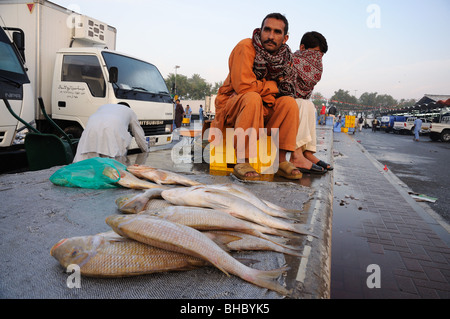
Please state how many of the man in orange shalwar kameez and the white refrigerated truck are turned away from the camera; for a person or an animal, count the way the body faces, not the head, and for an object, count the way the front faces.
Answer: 0

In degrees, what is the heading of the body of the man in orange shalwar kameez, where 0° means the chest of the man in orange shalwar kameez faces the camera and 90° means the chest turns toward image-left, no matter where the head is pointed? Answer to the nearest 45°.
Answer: approximately 315°

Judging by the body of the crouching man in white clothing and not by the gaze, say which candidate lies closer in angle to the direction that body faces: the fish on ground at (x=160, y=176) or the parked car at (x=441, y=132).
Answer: the parked car

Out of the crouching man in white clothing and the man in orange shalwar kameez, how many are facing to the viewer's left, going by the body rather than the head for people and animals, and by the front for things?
0

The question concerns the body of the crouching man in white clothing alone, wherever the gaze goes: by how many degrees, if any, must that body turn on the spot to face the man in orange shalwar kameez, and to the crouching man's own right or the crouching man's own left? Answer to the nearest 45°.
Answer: approximately 90° to the crouching man's own right

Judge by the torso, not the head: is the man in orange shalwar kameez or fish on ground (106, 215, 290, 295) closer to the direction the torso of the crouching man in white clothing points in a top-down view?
the man in orange shalwar kameez

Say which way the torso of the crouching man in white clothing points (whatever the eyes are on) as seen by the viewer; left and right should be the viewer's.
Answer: facing away from the viewer and to the right of the viewer

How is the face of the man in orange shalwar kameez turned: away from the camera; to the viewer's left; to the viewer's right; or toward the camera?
toward the camera

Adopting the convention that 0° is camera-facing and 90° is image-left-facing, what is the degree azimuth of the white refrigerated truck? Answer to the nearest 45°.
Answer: approximately 315°
